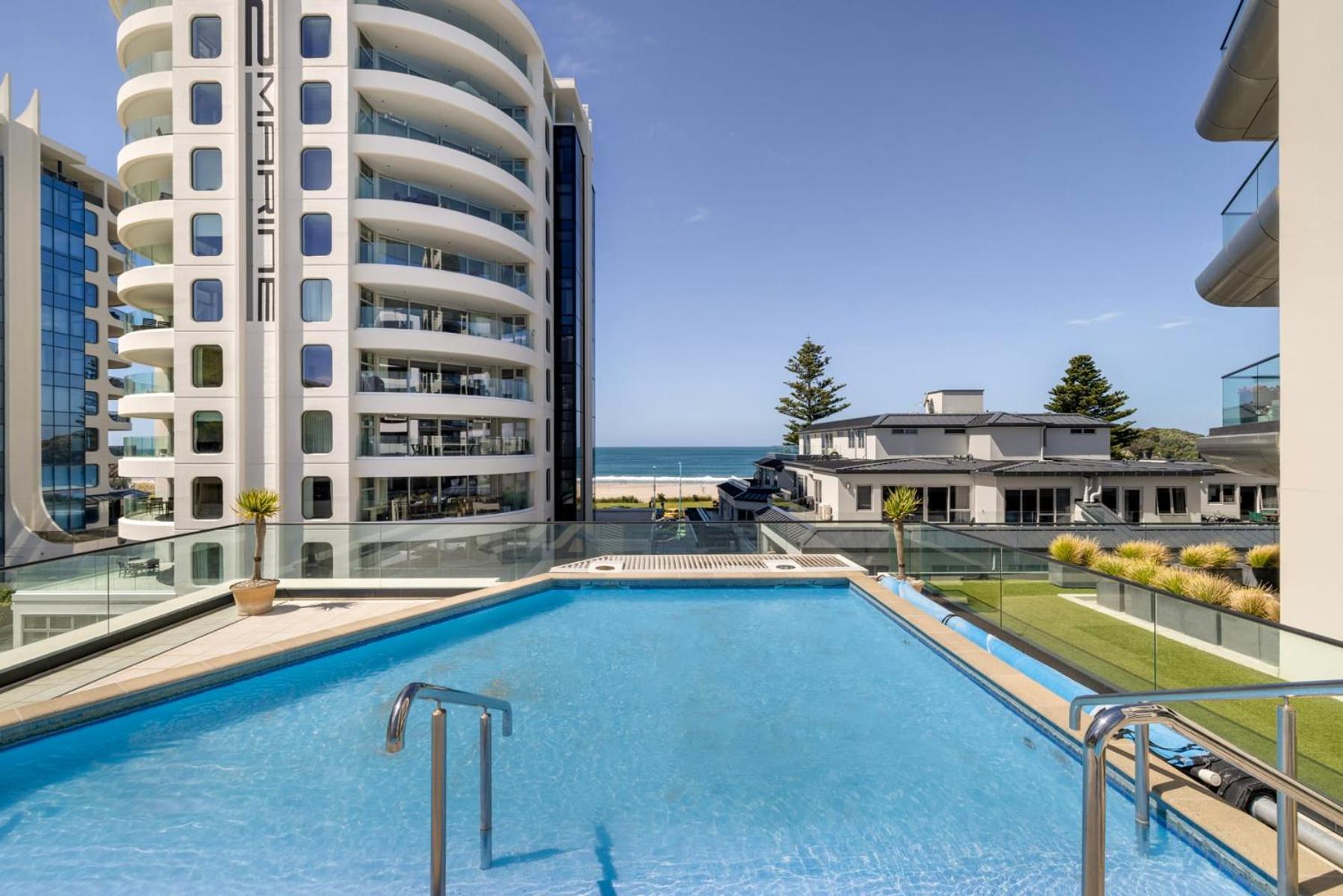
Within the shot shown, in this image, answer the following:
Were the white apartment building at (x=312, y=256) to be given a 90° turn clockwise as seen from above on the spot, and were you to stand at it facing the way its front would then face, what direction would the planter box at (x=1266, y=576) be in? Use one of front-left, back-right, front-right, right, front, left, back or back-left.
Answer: back-left

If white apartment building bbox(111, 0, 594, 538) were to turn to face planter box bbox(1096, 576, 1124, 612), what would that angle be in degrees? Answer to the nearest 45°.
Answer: approximately 45° to its left

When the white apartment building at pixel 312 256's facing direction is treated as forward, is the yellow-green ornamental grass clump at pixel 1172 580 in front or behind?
in front

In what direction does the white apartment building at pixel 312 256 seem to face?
toward the camera

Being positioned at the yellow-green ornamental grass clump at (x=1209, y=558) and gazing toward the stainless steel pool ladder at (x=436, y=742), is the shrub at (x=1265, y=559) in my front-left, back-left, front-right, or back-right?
back-left

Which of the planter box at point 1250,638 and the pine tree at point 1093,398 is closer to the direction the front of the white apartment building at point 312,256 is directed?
the planter box

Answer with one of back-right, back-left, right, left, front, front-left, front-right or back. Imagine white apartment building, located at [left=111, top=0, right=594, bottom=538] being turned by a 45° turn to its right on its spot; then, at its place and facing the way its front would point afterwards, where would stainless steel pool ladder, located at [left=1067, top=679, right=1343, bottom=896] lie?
front-left

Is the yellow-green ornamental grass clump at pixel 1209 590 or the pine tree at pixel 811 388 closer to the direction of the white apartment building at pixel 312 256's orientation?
the yellow-green ornamental grass clump

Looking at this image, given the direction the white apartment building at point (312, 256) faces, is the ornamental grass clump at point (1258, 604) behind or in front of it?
in front

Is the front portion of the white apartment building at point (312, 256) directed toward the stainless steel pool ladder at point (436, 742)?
yes

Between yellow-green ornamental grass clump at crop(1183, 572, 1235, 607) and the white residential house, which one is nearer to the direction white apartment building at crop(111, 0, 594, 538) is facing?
the yellow-green ornamental grass clump

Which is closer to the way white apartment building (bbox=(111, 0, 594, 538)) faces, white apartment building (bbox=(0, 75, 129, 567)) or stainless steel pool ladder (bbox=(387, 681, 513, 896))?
the stainless steel pool ladder

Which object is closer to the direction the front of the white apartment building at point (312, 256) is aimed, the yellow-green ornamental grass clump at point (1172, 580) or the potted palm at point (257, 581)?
the potted palm

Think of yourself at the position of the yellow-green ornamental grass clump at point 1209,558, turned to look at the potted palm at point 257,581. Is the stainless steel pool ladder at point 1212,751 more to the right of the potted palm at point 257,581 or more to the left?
left
